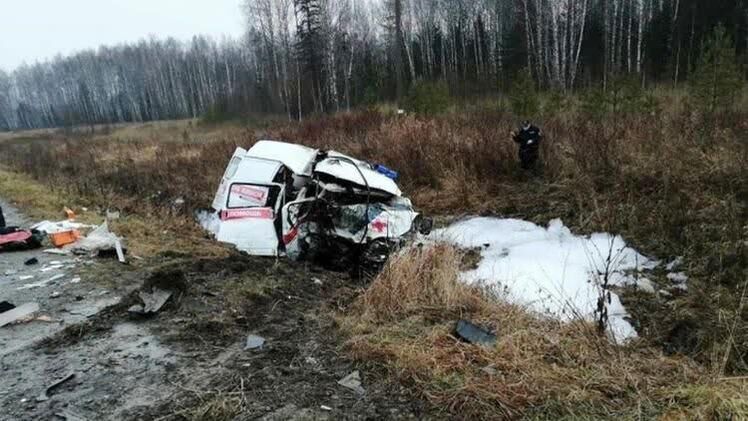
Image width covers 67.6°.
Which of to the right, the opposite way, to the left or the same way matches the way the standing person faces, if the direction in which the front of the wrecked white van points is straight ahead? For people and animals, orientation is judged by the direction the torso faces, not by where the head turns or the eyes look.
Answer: to the right

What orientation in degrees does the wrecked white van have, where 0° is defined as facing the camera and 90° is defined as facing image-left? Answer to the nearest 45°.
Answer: approximately 270°

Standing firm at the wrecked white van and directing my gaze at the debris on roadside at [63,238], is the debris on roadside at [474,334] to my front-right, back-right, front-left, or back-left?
back-left

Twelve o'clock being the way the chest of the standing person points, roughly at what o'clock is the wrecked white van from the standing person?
The wrecked white van is roughly at 1 o'clock from the standing person.

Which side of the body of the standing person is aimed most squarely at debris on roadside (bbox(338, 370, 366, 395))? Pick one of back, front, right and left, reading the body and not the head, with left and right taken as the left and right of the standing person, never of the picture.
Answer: front

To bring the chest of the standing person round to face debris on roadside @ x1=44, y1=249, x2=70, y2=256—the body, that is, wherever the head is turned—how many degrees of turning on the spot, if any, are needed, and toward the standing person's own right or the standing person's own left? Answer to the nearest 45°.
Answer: approximately 45° to the standing person's own right

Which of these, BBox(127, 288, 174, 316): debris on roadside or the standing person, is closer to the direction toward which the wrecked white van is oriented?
the standing person

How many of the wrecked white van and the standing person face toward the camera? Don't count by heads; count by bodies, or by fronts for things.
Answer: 1

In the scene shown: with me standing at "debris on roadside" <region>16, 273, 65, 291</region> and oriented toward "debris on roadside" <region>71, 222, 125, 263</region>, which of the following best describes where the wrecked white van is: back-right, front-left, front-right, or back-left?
front-right

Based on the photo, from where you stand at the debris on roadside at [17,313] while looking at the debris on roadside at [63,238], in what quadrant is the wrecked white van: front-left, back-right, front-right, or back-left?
front-right

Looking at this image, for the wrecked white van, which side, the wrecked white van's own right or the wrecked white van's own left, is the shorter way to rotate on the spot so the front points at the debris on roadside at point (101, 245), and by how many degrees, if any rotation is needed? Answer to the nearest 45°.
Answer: approximately 180°

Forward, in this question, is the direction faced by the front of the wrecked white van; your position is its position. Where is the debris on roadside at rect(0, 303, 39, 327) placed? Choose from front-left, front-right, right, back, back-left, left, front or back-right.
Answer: back-right

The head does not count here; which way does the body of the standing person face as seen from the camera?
toward the camera

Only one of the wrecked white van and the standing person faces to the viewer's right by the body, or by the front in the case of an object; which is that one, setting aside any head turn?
the wrecked white van

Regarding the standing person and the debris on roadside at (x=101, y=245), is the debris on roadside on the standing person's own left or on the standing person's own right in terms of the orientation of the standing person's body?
on the standing person's own right
